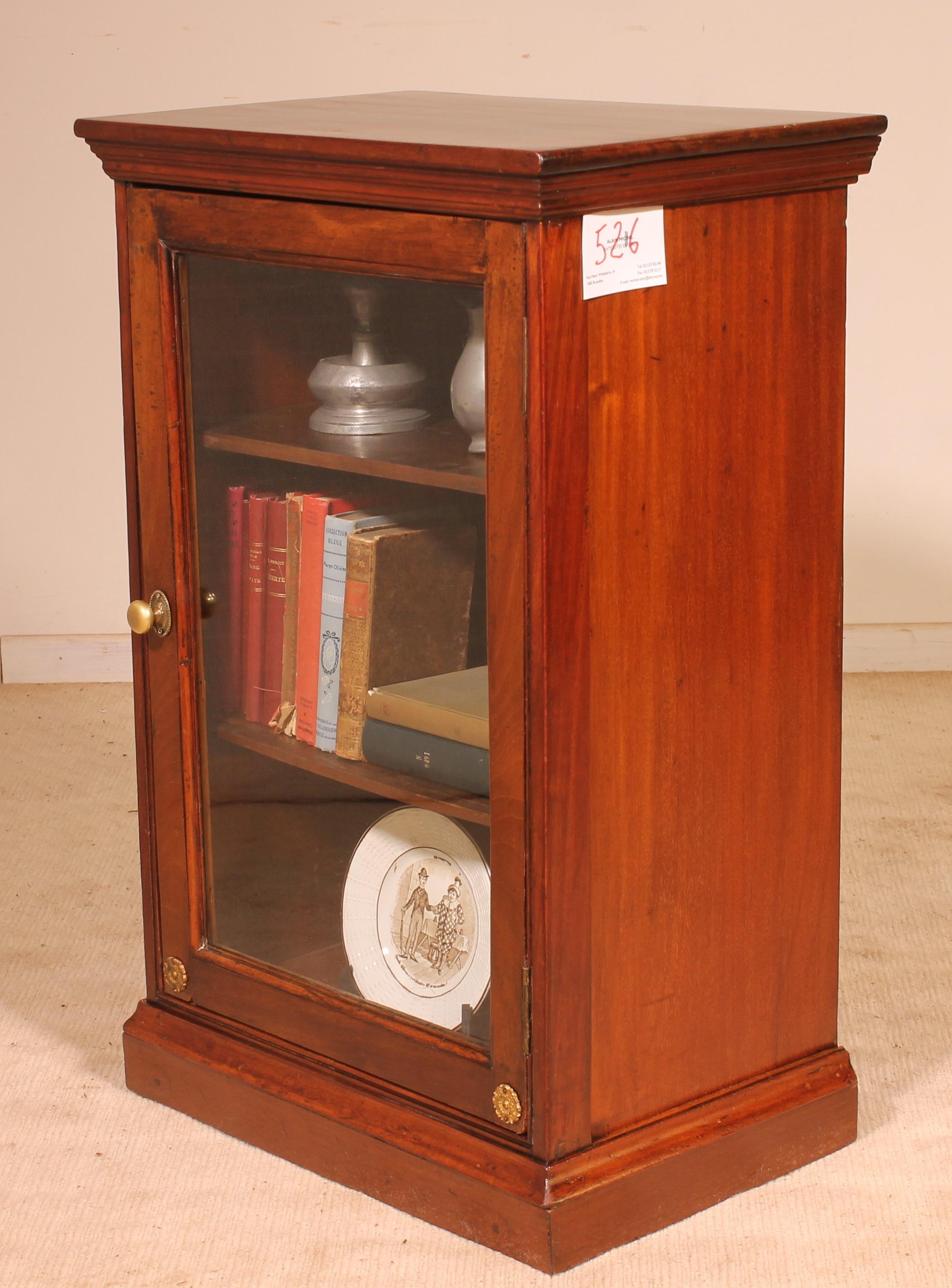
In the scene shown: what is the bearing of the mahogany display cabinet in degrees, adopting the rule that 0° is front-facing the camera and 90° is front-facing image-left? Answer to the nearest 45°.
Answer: approximately 45°
